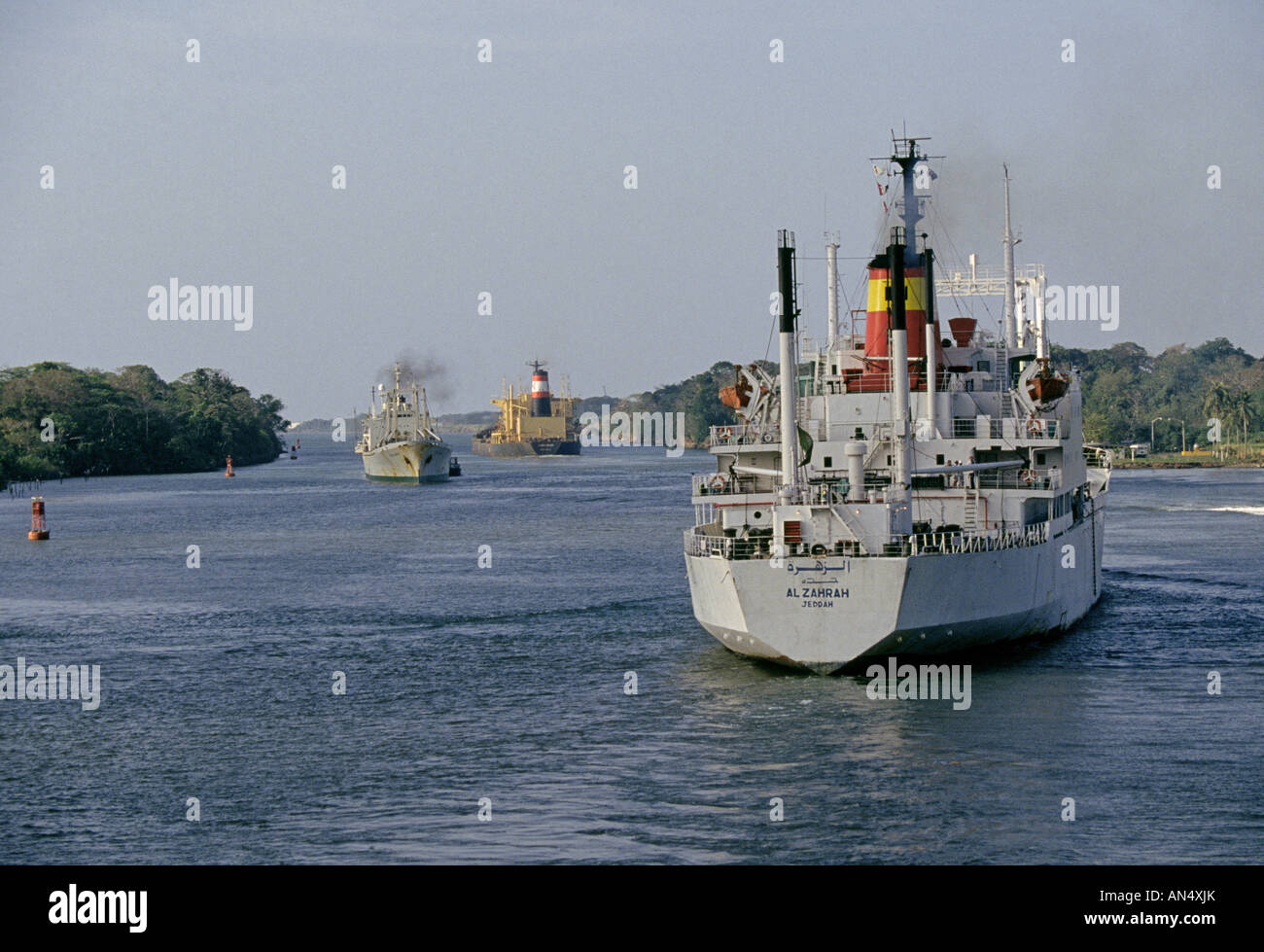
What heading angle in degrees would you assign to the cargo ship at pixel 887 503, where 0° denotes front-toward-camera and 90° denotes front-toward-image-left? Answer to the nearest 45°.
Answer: approximately 180°
